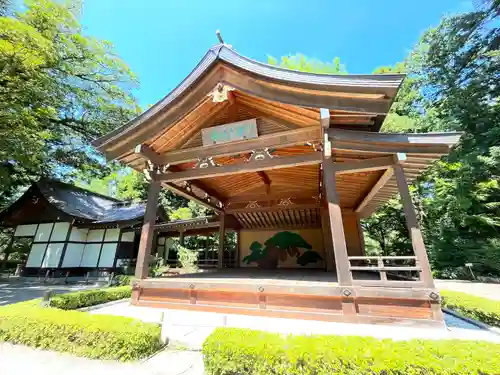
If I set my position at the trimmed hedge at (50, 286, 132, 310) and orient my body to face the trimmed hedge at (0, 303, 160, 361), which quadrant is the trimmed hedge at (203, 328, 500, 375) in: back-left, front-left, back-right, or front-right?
front-left

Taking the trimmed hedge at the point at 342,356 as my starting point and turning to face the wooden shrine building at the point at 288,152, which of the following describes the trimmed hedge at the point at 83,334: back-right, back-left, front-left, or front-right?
front-left

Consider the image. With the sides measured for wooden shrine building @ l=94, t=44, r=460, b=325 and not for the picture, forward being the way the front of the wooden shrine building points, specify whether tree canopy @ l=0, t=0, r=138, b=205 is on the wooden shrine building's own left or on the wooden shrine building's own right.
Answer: on the wooden shrine building's own right

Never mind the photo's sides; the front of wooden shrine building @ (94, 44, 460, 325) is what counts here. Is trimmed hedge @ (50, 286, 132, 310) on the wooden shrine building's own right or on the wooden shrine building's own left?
on the wooden shrine building's own right

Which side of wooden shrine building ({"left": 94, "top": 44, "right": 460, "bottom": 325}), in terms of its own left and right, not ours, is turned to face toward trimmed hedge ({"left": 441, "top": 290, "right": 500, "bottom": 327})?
left

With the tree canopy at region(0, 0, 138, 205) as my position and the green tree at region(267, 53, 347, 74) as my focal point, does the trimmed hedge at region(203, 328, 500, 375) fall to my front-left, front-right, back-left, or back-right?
front-right

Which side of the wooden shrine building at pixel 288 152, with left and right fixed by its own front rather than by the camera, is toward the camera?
front
